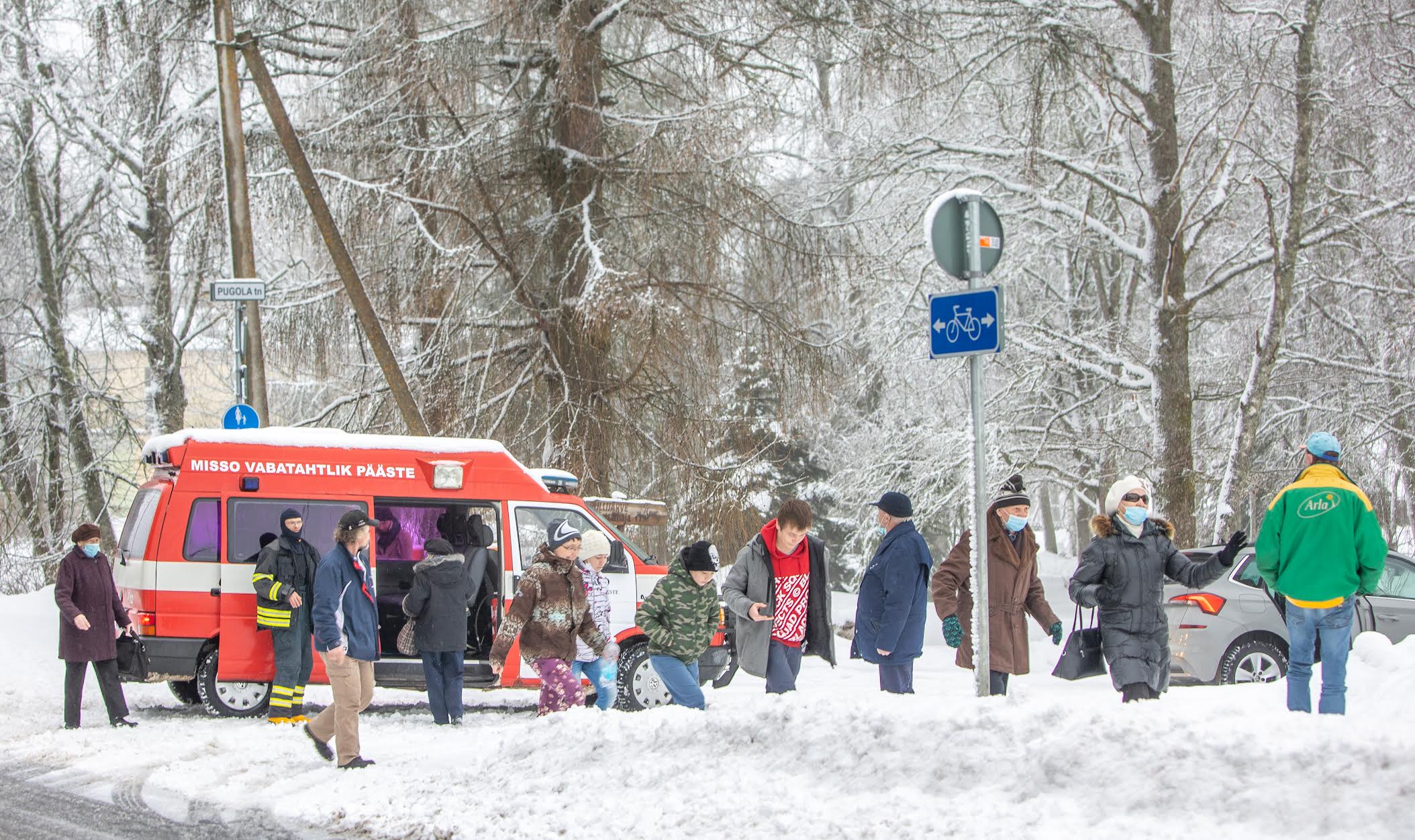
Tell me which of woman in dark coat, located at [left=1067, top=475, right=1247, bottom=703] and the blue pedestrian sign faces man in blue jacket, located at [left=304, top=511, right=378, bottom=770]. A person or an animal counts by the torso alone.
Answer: the blue pedestrian sign

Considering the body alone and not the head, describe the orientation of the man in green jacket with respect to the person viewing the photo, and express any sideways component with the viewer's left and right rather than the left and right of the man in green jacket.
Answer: facing away from the viewer

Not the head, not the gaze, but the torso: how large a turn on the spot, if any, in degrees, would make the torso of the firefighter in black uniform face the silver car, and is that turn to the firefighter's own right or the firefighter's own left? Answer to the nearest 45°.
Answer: approximately 45° to the firefighter's own left

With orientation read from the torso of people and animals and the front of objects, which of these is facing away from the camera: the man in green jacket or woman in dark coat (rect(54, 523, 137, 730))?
the man in green jacket

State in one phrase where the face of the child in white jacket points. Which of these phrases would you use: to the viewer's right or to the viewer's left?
to the viewer's right

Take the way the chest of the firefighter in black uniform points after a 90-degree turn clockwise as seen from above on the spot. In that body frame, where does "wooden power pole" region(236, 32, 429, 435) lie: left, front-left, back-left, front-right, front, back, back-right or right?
back-right

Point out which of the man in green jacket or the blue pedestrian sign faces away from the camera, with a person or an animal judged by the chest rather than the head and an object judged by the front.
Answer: the man in green jacket
